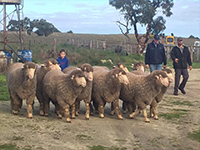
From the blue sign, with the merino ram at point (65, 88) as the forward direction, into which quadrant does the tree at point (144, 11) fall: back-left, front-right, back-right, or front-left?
back-left

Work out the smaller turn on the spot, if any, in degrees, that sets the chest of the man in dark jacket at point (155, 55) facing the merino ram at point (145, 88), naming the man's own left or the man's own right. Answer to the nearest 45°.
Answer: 0° — they already face it

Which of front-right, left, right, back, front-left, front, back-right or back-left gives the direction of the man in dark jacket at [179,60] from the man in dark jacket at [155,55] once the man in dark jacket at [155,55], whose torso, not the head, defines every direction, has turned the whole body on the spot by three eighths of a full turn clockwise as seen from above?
right

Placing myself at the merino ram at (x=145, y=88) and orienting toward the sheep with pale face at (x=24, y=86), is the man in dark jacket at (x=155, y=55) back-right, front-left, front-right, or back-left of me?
back-right

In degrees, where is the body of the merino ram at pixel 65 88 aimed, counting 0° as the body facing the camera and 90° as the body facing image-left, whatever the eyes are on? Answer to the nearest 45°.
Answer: approximately 315°

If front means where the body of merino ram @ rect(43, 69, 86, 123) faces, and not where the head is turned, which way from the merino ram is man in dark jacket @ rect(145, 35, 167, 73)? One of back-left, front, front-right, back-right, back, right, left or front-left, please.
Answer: left

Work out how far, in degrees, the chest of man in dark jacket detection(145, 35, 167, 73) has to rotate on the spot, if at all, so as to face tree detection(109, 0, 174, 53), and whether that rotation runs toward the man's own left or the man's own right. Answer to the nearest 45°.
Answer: approximately 180°

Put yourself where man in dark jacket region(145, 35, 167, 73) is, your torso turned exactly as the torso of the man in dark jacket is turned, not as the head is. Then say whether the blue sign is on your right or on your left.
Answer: on your right
